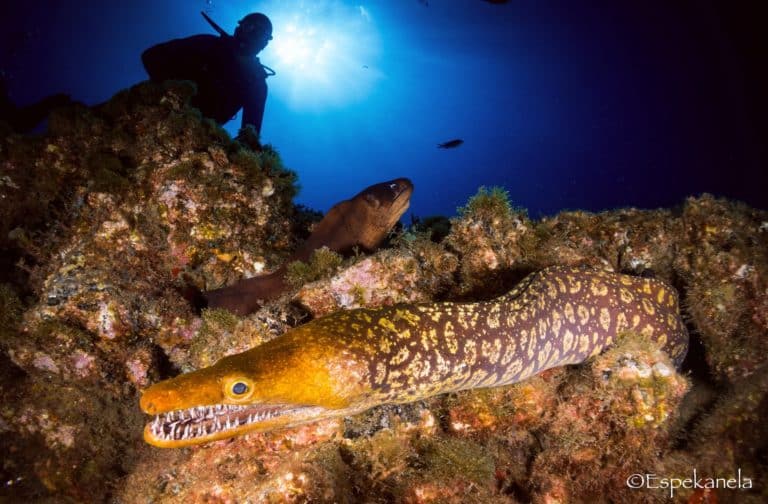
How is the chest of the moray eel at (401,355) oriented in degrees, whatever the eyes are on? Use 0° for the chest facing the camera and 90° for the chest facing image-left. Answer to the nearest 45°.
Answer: approximately 90°

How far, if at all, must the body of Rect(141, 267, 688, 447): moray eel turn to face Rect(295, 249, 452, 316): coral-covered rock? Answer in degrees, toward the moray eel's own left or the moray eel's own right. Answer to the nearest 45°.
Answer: approximately 90° to the moray eel's own right
